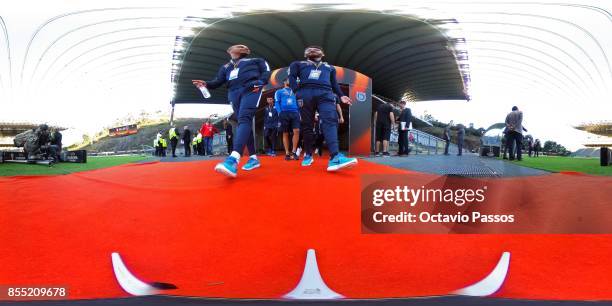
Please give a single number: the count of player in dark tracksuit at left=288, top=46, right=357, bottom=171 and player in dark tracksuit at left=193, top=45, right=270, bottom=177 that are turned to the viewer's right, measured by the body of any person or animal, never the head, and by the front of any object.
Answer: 0

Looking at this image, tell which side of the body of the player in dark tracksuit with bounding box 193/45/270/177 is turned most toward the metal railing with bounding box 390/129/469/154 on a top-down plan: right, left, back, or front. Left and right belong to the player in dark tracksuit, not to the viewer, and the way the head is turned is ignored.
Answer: left

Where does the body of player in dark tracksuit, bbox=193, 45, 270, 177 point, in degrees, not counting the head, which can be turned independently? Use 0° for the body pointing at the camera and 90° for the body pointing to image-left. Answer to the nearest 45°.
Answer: approximately 45°
